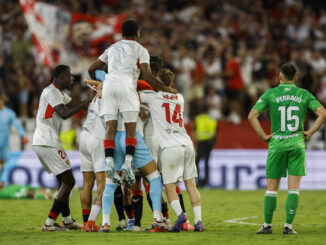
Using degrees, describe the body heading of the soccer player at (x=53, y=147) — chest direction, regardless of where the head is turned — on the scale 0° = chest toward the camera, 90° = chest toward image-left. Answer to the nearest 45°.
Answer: approximately 270°

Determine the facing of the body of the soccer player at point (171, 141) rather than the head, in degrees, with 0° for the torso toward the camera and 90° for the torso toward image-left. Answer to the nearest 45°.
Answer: approximately 135°

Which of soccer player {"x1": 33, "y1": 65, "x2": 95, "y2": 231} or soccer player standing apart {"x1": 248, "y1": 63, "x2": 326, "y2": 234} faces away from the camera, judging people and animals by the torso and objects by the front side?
the soccer player standing apart

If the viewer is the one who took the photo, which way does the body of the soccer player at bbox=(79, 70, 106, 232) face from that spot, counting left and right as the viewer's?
facing away from the viewer and to the right of the viewer

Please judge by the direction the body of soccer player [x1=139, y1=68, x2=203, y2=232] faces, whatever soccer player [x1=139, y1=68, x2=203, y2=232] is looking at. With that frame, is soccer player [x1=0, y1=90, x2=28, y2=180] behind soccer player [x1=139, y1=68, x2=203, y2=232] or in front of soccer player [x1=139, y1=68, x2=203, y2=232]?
in front

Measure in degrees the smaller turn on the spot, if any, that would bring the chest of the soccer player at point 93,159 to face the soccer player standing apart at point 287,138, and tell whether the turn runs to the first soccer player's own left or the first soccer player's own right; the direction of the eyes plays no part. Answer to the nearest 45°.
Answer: approximately 45° to the first soccer player's own right

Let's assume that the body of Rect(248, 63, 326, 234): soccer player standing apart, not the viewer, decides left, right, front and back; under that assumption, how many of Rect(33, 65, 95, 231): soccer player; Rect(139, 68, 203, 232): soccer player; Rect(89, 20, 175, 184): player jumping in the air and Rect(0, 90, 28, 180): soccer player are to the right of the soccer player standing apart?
0

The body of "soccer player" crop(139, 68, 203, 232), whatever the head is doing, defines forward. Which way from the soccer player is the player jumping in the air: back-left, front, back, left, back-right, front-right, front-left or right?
left

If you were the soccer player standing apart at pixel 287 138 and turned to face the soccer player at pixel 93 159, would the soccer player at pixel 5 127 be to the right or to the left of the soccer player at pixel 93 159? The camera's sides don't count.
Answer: right

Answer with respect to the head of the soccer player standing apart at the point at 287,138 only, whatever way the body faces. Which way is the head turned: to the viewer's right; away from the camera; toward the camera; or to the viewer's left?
away from the camera

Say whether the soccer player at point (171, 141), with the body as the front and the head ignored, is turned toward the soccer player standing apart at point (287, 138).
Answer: no

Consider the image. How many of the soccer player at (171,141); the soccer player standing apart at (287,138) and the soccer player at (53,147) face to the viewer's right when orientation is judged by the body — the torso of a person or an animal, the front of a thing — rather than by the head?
1

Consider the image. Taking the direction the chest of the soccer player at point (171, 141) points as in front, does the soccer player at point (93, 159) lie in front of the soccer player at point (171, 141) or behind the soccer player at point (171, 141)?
in front

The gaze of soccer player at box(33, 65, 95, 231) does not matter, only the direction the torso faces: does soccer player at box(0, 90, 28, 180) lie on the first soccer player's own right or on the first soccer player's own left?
on the first soccer player's own left

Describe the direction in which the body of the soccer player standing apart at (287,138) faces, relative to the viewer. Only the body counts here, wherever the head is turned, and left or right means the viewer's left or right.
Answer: facing away from the viewer

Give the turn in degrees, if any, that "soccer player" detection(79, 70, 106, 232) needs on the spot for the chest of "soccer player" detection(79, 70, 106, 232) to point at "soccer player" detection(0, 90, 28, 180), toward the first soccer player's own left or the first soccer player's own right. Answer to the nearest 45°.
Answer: approximately 45° to the first soccer player's own left

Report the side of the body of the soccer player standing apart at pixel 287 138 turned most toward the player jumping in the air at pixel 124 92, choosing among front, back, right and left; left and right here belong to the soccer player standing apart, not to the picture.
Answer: left

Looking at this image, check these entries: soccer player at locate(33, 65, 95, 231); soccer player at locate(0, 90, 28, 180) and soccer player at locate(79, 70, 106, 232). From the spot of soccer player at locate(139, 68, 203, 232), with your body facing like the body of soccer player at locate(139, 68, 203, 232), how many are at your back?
0
